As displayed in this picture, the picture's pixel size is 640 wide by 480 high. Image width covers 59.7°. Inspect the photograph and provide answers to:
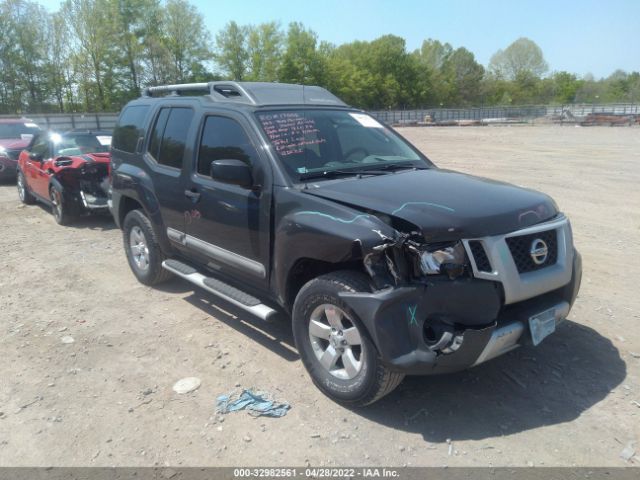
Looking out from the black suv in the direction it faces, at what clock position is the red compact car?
The red compact car is roughly at 6 o'clock from the black suv.

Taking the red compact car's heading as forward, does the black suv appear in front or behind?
in front

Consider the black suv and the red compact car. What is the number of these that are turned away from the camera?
0

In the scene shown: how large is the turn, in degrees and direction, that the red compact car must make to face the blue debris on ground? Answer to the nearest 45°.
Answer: approximately 45° to its right

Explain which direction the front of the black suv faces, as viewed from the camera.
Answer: facing the viewer and to the right of the viewer

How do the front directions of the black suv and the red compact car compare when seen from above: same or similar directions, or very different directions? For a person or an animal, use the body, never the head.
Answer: same or similar directions
